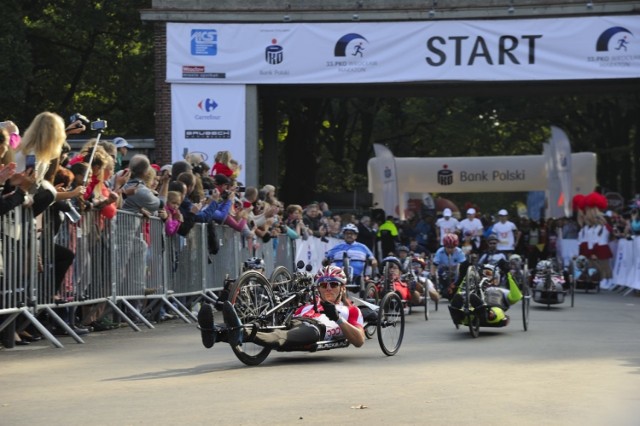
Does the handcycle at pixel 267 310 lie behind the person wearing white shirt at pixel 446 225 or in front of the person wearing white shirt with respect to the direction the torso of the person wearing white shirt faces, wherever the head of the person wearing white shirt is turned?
in front

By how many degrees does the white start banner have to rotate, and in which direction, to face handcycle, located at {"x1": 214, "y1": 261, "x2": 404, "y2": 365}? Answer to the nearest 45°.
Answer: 0° — it already faces it

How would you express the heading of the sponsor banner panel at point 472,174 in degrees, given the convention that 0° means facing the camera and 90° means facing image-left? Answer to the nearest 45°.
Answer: approximately 0°

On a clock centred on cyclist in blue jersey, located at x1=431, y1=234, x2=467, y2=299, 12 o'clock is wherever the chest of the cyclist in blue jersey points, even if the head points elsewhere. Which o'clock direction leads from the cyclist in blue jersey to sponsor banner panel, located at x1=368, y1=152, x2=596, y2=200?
The sponsor banner panel is roughly at 6 o'clock from the cyclist in blue jersey.

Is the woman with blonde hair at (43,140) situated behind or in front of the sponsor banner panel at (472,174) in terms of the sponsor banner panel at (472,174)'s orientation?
in front

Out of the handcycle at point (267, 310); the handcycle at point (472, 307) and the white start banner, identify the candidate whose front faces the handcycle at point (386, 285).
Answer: the white start banner

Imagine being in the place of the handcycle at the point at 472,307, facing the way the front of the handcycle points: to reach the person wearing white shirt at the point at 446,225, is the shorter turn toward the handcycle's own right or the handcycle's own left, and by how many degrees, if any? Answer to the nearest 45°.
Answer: approximately 180°

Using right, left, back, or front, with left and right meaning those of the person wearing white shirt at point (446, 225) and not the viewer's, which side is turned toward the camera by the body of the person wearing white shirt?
front

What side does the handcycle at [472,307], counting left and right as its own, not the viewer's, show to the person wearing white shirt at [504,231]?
back
